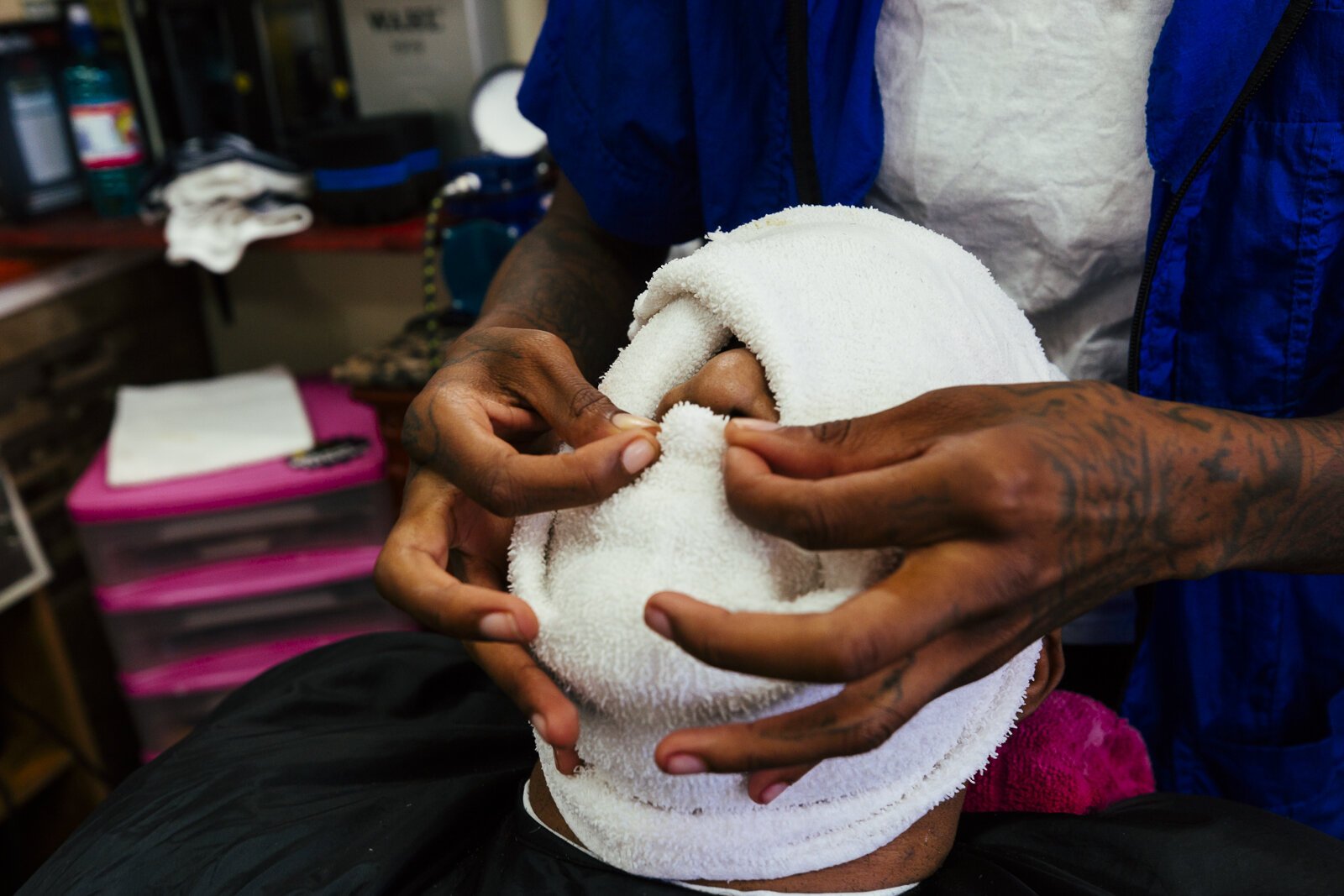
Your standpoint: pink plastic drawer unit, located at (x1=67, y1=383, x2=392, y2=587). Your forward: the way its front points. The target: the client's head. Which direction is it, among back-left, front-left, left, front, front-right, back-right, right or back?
front

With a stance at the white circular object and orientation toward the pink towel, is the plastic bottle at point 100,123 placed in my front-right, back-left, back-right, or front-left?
back-right

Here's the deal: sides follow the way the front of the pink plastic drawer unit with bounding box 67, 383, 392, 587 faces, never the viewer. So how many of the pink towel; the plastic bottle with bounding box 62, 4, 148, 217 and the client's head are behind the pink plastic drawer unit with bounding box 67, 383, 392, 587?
1

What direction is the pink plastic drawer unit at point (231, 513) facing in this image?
toward the camera

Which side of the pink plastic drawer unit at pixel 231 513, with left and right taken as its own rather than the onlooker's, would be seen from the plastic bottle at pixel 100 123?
back
